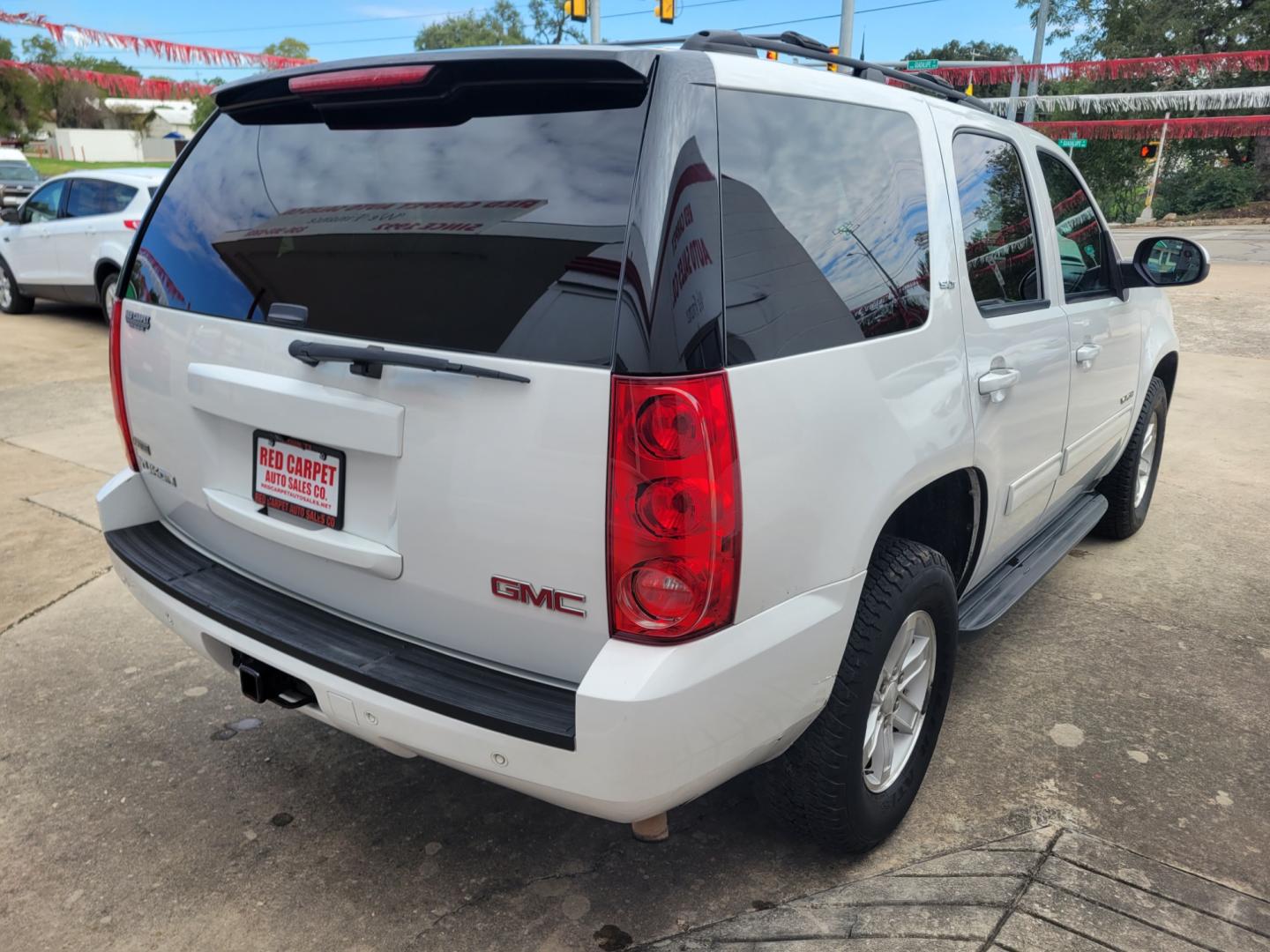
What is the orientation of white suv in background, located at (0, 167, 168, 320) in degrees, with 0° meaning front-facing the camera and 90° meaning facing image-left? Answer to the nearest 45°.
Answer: approximately 135°

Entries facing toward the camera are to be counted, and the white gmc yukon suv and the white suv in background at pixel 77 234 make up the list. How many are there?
0

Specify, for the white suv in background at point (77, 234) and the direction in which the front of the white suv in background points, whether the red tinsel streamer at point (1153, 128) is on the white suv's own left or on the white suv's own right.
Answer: on the white suv's own right

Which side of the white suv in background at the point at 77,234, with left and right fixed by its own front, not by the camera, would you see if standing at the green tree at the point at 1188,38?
right

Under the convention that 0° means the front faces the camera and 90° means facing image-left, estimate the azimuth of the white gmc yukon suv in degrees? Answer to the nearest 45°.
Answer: approximately 225°

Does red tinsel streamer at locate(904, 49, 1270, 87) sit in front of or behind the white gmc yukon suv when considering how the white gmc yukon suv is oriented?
in front

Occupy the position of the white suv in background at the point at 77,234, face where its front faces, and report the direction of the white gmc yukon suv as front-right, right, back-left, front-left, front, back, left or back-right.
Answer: back-left

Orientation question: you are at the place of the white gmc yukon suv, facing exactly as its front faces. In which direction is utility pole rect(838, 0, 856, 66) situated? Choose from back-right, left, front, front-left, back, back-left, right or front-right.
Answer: front-left
